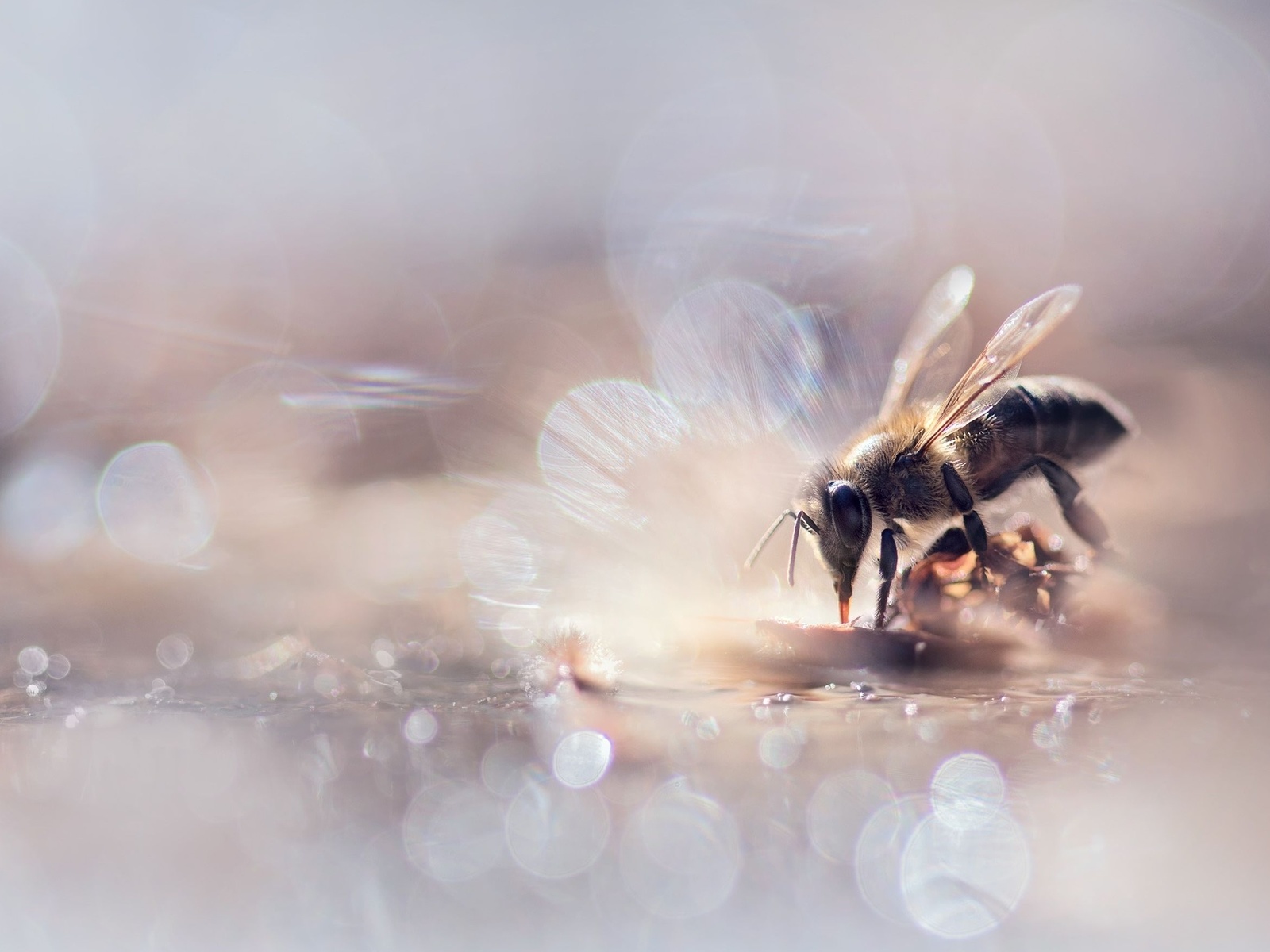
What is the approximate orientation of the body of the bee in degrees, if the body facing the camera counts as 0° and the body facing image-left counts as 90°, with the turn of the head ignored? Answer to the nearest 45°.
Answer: approximately 90°
